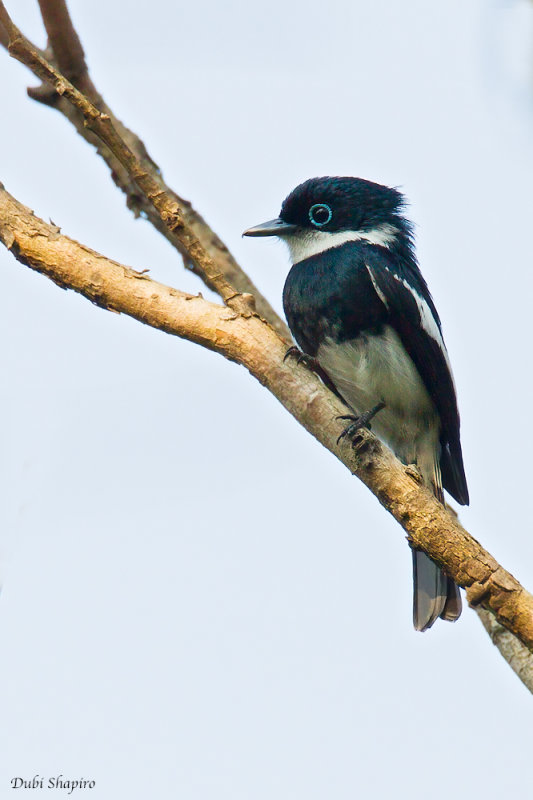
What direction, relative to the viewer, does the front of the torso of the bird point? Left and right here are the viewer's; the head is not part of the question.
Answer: facing the viewer and to the left of the viewer
